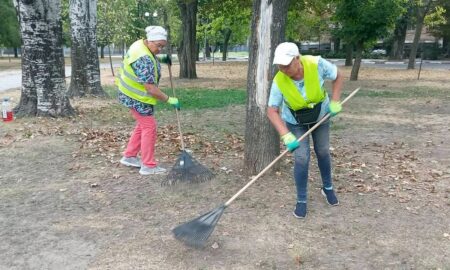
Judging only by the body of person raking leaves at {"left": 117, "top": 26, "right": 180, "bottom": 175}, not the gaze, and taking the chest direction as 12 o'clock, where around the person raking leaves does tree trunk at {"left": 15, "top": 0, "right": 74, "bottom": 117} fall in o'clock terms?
The tree trunk is roughly at 8 o'clock from the person raking leaves.

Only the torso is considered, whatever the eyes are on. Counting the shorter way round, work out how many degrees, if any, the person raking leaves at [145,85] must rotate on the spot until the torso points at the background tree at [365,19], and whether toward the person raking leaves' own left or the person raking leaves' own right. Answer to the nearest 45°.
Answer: approximately 45° to the person raking leaves' own left

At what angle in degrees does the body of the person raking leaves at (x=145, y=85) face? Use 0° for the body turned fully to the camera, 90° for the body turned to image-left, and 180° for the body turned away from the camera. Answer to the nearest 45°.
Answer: approximately 270°

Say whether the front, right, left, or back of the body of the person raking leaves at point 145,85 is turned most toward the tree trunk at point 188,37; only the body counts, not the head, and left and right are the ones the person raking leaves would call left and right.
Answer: left

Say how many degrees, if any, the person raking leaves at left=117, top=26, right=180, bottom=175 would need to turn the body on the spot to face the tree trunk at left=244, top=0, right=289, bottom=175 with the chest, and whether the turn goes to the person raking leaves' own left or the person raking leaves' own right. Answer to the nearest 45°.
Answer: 0° — they already face it

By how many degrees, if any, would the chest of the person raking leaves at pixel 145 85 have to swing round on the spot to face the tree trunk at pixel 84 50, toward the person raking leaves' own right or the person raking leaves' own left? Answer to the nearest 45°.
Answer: approximately 90° to the person raking leaves' own left
